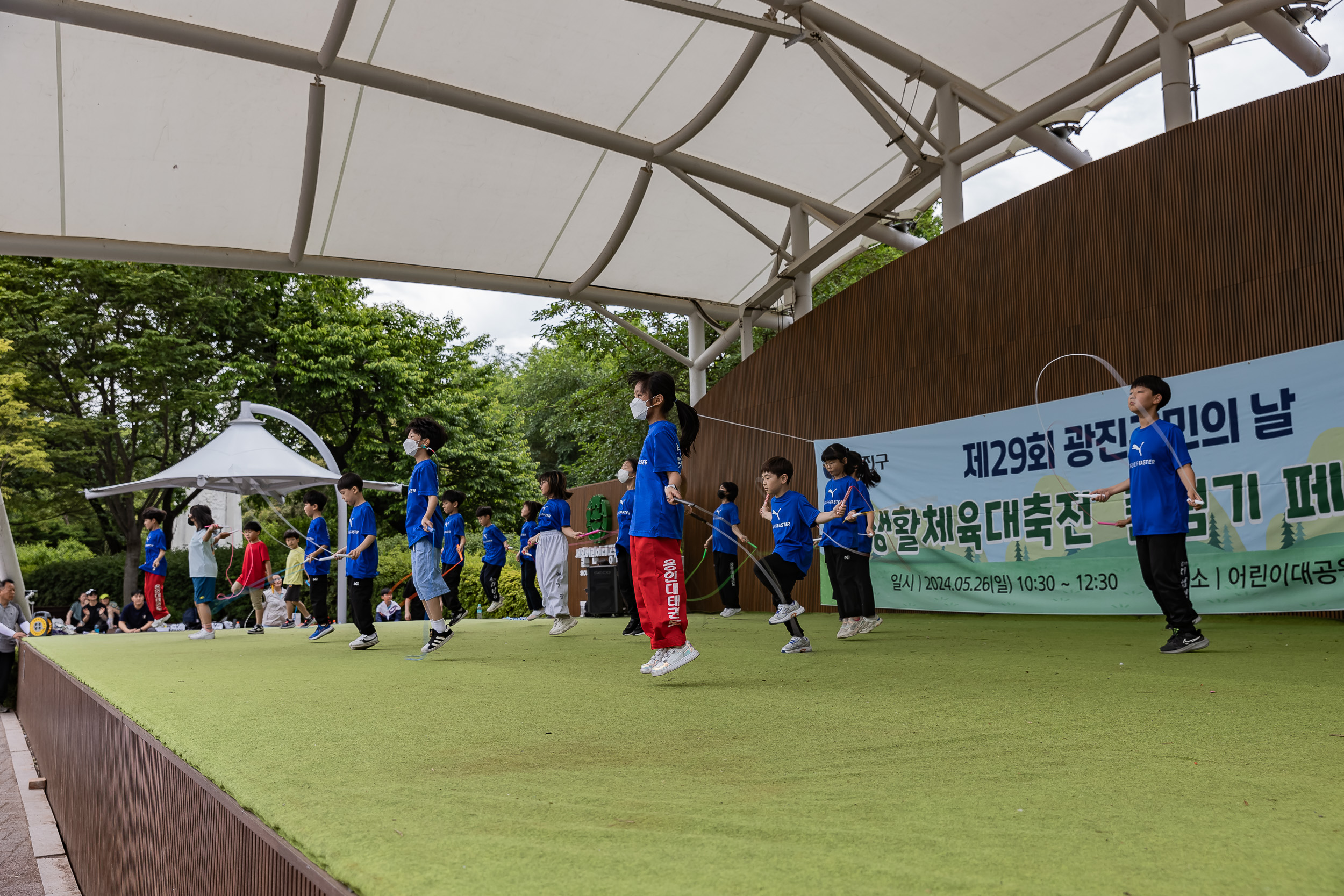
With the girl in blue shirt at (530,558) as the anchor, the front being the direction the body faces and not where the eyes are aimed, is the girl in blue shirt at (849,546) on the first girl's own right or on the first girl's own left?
on the first girl's own left

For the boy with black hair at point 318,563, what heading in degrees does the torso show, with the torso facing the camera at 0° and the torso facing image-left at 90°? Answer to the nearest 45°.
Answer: approximately 90°

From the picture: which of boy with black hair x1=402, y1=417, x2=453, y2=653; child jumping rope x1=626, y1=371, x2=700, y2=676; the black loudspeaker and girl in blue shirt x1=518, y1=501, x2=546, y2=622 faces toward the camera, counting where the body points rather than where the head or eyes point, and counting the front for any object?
the black loudspeaker

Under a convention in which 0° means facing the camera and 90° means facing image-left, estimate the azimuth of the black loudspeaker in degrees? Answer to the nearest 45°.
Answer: approximately 0°

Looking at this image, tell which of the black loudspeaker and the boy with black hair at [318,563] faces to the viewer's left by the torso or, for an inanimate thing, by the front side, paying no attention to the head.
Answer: the boy with black hair

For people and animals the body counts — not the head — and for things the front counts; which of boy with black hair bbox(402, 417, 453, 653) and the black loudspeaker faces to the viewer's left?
the boy with black hair

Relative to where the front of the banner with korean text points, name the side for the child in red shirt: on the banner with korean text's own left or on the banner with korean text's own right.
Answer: on the banner with korean text's own right

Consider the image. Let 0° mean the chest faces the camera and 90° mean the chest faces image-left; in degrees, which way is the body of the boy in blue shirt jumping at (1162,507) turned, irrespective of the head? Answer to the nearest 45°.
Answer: approximately 45°

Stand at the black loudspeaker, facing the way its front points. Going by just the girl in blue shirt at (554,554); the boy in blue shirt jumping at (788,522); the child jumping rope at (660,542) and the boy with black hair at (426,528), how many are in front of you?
4

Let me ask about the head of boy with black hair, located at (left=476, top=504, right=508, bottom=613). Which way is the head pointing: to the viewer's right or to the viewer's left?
to the viewer's left

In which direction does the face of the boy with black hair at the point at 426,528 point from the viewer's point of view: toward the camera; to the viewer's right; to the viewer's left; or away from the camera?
to the viewer's left

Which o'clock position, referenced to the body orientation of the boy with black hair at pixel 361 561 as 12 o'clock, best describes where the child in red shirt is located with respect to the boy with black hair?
The child in red shirt is roughly at 4 o'clock from the boy with black hair.

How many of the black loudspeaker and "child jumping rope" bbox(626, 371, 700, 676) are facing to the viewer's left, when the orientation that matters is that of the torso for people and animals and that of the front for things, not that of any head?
1

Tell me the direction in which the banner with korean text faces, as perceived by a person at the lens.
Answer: facing the viewer and to the left of the viewer
